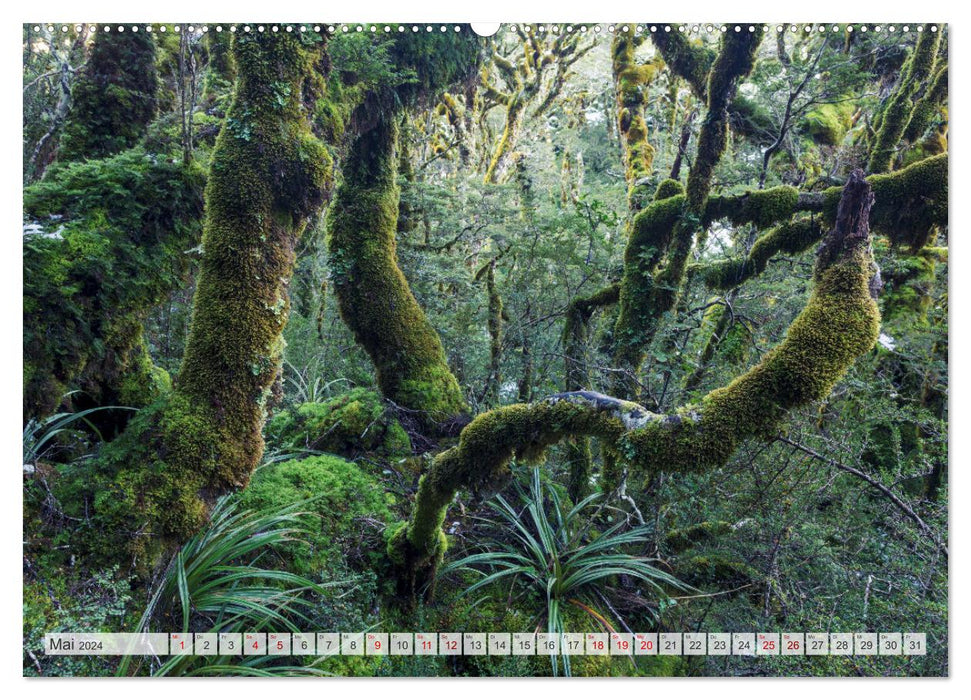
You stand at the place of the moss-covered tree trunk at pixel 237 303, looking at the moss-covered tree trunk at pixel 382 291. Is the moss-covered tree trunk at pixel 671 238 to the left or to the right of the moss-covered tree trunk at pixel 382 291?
right
